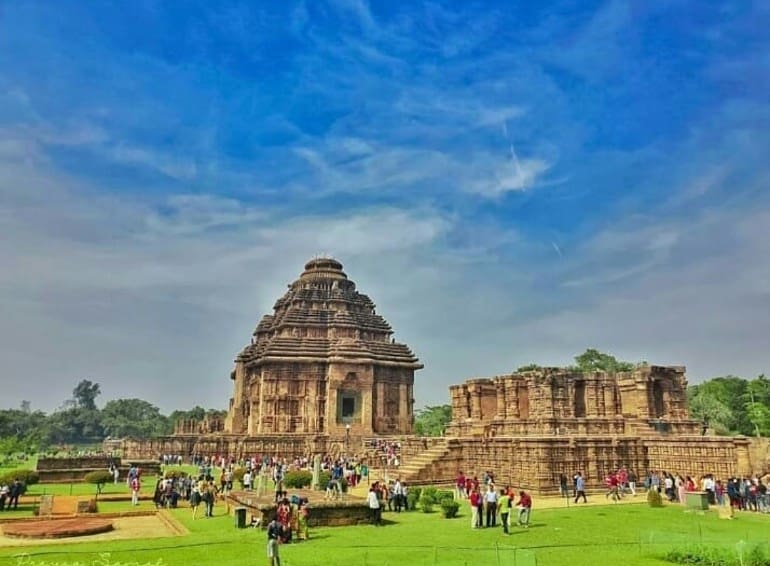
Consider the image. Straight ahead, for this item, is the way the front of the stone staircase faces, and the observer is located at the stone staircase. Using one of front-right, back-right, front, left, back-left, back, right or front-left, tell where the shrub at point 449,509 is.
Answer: front-left

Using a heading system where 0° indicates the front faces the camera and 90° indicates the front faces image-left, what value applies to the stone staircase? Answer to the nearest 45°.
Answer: approximately 45°

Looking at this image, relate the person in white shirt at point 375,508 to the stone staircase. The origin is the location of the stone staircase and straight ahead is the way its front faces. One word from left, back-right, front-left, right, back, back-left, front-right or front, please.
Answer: front-left

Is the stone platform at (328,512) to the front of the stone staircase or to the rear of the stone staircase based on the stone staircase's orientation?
to the front

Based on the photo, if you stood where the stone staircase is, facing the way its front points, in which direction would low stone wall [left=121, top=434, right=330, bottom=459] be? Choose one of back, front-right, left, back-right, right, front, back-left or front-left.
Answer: right

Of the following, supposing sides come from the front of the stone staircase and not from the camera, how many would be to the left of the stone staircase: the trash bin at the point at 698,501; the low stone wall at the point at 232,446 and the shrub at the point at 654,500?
2

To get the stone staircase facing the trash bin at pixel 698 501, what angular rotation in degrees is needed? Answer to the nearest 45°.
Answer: approximately 90° to its left

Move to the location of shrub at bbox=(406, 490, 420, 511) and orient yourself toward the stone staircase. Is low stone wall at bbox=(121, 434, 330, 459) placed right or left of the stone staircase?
left

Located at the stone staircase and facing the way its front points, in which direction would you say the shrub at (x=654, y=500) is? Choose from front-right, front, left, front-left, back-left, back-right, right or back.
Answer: left

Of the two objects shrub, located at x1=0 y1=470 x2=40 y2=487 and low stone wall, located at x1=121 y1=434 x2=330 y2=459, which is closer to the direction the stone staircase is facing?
the shrub

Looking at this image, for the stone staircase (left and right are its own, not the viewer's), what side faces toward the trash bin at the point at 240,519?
front

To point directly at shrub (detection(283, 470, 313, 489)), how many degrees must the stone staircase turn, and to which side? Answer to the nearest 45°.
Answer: approximately 45° to its right

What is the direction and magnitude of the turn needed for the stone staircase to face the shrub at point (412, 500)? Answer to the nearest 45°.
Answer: approximately 45° to its left
